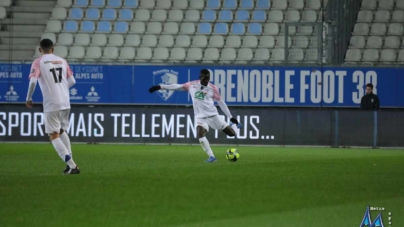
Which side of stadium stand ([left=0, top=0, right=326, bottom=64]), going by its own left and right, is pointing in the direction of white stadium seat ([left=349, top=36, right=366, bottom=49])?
left

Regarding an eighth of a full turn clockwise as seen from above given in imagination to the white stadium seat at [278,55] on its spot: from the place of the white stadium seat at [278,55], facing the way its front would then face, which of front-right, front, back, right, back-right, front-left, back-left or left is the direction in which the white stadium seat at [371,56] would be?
back-left

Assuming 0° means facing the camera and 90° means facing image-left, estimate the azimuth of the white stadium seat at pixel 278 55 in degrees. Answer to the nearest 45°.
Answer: approximately 0°

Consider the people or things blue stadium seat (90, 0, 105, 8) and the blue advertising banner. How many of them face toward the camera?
2

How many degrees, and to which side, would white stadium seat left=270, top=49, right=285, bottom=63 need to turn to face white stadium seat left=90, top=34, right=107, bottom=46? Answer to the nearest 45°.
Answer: approximately 90° to its right

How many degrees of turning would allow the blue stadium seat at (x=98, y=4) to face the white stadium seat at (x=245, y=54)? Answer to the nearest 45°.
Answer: approximately 45° to its left

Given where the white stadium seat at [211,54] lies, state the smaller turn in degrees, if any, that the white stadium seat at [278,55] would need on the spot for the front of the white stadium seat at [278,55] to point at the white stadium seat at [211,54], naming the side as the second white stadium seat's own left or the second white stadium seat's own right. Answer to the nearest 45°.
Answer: approximately 90° to the second white stadium seat's own right
